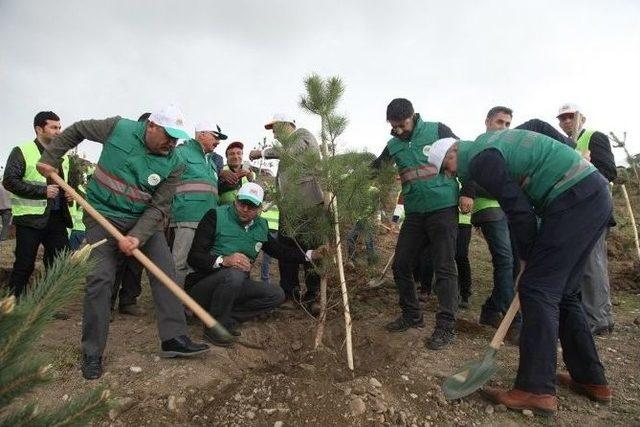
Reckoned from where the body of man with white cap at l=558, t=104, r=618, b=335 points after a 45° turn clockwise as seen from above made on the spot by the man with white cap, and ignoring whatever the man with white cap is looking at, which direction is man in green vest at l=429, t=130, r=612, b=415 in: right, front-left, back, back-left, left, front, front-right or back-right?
left

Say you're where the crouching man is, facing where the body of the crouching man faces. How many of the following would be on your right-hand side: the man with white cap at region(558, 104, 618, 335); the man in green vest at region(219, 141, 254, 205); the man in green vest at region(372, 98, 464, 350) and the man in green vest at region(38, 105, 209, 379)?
1

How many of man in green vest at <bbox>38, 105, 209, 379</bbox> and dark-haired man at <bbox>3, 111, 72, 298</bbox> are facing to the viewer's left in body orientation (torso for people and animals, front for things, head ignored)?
0

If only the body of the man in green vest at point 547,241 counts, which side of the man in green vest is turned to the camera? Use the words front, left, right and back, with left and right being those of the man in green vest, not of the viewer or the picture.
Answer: left

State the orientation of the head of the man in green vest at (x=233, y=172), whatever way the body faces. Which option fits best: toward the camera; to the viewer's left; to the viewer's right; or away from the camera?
toward the camera

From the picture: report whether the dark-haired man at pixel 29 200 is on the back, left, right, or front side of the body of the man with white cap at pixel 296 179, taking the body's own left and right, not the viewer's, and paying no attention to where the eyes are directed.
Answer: front

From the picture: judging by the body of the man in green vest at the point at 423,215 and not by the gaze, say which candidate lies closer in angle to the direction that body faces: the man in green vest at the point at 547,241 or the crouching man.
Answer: the crouching man

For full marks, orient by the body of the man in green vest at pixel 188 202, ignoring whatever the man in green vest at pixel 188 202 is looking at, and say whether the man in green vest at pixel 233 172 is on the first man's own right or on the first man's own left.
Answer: on the first man's own left

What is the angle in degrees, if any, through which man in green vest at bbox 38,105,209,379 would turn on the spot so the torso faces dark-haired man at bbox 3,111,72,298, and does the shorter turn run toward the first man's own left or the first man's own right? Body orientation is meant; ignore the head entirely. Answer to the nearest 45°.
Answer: approximately 180°

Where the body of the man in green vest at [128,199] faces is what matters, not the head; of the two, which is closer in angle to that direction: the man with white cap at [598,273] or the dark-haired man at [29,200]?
the man with white cap

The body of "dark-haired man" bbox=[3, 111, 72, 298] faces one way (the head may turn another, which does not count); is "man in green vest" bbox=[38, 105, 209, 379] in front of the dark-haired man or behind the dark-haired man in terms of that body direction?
in front
